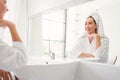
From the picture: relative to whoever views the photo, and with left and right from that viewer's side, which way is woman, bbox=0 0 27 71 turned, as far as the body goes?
facing to the right of the viewer
